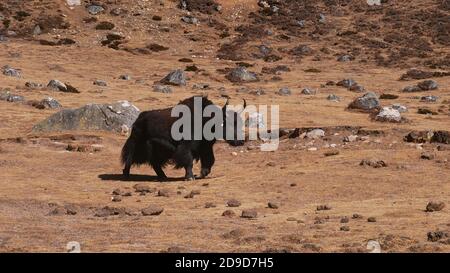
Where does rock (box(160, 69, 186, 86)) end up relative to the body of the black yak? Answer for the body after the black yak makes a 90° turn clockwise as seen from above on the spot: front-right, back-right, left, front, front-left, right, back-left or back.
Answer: back

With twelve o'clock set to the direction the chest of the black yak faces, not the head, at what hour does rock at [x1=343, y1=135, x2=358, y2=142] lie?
The rock is roughly at 11 o'clock from the black yak.

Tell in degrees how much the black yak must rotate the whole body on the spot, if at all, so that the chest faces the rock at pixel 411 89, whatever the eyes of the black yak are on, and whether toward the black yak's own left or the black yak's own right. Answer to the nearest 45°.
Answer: approximately 45° to the black yak's own left

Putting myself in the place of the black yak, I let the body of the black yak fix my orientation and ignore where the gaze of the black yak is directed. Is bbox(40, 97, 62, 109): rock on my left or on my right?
on my left

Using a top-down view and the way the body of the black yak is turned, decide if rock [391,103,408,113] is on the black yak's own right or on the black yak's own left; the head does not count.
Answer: on the black yak's own left

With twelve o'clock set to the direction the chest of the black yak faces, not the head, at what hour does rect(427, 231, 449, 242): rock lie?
The rock is roughly at 2 o'clock from the black yak.

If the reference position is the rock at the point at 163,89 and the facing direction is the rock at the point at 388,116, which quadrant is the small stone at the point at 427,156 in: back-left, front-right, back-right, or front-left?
front-right

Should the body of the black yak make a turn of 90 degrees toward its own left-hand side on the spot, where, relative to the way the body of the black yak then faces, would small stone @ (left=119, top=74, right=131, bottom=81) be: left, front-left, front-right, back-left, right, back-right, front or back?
front

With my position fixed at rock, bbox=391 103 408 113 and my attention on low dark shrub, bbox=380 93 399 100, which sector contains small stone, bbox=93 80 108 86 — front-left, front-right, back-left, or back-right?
front-left

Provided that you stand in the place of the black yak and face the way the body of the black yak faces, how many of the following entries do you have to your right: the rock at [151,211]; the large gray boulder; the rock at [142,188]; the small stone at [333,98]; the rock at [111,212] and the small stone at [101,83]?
3

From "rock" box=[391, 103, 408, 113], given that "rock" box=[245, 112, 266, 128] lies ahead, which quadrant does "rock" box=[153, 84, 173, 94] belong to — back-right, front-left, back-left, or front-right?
front-right

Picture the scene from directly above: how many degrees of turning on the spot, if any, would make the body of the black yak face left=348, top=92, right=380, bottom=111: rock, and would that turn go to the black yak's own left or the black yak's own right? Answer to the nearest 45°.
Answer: approximately 45° to the black yak's own left

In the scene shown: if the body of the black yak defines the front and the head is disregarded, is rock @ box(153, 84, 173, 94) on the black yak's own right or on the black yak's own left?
on the black yak's own left

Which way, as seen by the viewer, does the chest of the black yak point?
to the viewer's right

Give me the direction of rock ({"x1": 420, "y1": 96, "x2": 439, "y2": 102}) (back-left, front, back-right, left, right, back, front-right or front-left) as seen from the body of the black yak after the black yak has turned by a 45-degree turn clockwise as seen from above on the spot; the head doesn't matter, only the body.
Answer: left
